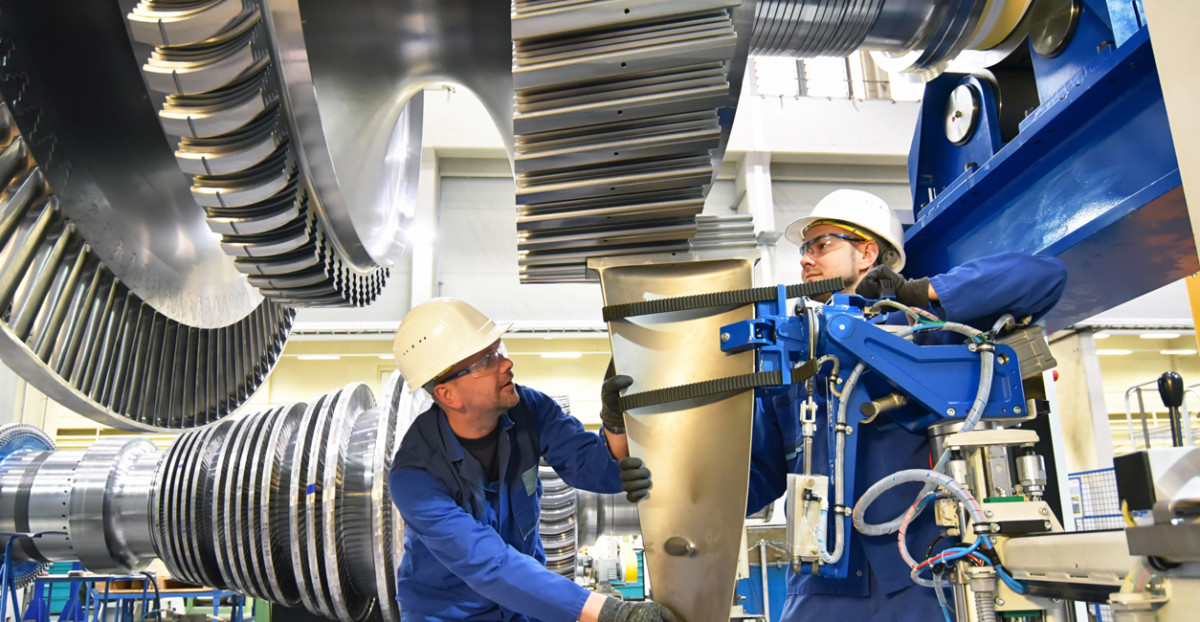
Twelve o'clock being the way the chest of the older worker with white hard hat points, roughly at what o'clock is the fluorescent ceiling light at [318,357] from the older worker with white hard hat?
The fluorescent ceiling light is roughly at 7 o'clock from the older worker with white hard hat.

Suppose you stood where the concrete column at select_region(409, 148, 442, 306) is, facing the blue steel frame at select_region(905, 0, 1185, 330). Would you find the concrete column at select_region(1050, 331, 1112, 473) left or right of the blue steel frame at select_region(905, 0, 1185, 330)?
left

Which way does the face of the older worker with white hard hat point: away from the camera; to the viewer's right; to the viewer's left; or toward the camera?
to the viewer's right

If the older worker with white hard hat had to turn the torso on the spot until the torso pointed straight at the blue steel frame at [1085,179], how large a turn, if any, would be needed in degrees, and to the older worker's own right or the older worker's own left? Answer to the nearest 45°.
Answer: approximately 45° to the older worker's own left

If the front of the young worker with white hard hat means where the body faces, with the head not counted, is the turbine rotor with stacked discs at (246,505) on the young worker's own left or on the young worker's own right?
on the young worker's own right

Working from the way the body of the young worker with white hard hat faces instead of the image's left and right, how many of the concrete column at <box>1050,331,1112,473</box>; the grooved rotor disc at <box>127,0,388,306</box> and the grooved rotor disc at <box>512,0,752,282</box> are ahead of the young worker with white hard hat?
2

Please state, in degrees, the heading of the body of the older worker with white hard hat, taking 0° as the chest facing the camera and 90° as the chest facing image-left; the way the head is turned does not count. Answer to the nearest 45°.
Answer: approximately 315°

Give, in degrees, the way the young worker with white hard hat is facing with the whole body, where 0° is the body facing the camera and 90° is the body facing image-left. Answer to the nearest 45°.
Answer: approximately 45°

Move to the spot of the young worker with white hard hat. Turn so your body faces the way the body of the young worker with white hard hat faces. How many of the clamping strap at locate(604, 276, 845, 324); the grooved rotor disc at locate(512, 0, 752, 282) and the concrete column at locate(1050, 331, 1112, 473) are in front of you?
2

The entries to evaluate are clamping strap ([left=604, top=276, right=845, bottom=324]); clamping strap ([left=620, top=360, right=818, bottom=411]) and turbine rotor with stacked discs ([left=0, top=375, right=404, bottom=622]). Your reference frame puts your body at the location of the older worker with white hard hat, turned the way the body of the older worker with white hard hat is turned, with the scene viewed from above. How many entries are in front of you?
2

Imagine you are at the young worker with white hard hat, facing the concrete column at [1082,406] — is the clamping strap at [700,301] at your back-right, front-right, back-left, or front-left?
back-left

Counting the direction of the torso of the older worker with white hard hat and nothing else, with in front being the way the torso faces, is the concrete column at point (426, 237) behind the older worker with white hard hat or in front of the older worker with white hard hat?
behind

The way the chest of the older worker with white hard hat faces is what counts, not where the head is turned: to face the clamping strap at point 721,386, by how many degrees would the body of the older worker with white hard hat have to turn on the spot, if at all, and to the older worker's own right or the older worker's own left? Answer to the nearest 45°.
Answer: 0° — they already face it
